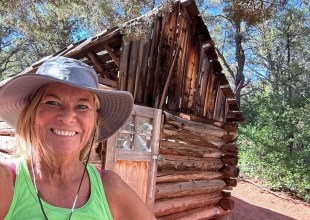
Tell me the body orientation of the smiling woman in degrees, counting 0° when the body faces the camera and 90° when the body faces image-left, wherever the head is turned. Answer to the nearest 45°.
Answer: approximately 0°

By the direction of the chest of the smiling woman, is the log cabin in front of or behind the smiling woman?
behind
